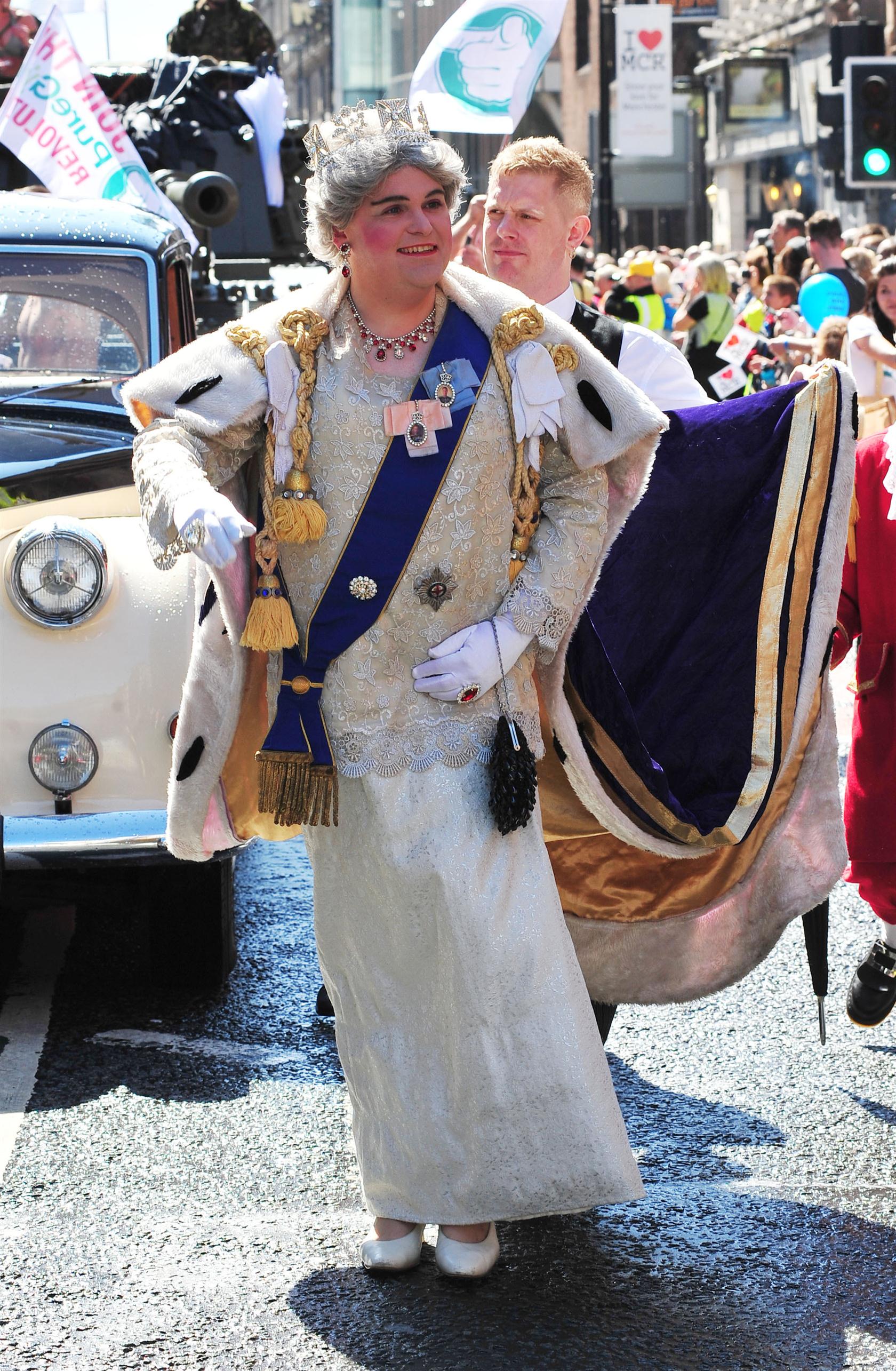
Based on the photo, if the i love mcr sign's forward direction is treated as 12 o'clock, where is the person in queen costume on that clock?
The person in queen costume is roughly at 12 o'clock from the i love mcr sign.

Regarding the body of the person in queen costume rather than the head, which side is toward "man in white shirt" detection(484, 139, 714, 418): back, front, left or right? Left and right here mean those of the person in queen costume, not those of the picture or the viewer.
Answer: back

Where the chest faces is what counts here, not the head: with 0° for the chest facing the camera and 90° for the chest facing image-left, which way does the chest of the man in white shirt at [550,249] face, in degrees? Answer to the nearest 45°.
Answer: approximately 45°

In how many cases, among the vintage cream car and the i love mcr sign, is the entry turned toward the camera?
2

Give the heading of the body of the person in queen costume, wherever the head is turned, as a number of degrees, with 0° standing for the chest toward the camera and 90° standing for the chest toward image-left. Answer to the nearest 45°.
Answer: approximately 0°

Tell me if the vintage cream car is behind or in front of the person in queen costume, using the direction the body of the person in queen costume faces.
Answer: behind

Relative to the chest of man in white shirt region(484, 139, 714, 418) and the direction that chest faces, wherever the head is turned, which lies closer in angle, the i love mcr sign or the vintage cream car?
the vintage cream car

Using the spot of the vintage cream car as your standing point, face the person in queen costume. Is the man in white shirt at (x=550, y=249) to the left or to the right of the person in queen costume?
left

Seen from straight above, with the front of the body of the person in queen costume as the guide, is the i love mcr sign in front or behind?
behind

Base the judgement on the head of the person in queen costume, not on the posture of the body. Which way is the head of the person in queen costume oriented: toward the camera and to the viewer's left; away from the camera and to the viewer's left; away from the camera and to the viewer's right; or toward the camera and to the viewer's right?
toward the camera and to the viewer's right

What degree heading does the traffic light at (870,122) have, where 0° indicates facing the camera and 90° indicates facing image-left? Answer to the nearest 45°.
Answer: approximately 0°

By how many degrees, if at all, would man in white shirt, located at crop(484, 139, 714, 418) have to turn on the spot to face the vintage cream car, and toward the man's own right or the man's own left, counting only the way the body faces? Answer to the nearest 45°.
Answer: approximately 45° to the man's own right

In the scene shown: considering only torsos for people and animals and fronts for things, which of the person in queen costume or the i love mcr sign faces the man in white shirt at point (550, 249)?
the i love mcr sign

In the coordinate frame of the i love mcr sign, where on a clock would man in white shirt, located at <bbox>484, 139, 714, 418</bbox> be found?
The man in white shirt is roughly at 12 o'clock from the i love mcr sign.

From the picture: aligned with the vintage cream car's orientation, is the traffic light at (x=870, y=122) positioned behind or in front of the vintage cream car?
behind
